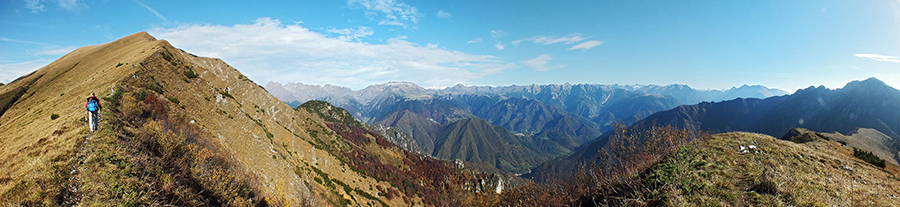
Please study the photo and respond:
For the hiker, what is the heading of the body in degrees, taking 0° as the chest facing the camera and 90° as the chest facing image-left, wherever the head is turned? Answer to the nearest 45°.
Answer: approximately 180°

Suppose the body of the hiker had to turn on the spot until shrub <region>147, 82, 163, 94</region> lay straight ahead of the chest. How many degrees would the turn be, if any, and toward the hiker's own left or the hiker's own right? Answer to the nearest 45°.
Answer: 0° — they already face it

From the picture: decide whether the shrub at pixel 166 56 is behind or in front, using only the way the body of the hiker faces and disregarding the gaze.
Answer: in front

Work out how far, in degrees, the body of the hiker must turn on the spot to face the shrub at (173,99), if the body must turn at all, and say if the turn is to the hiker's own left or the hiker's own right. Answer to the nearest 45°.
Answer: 0° — they already face it
